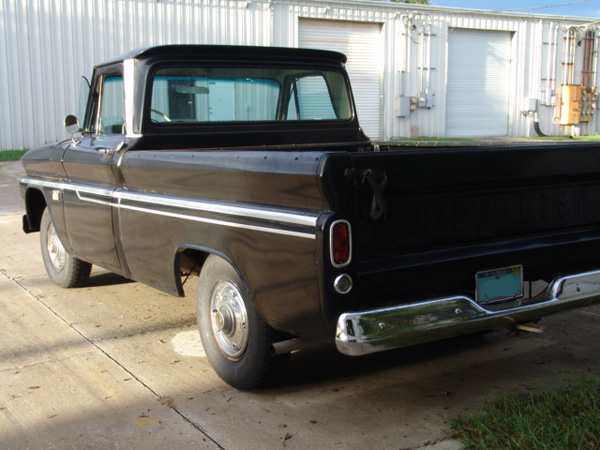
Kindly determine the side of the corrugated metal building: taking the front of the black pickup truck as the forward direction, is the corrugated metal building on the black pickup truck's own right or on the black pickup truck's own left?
on the black pickup truck's own right

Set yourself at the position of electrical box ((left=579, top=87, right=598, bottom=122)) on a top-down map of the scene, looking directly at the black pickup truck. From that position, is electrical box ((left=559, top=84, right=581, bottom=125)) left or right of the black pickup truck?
right

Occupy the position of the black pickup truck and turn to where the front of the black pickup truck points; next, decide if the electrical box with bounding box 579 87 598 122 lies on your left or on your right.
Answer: on your right

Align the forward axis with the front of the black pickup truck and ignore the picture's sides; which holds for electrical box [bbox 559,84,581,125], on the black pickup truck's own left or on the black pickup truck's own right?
on the black pickup truck's own right

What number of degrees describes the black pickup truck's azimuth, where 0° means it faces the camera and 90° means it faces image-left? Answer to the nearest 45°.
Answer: approximately 135°
